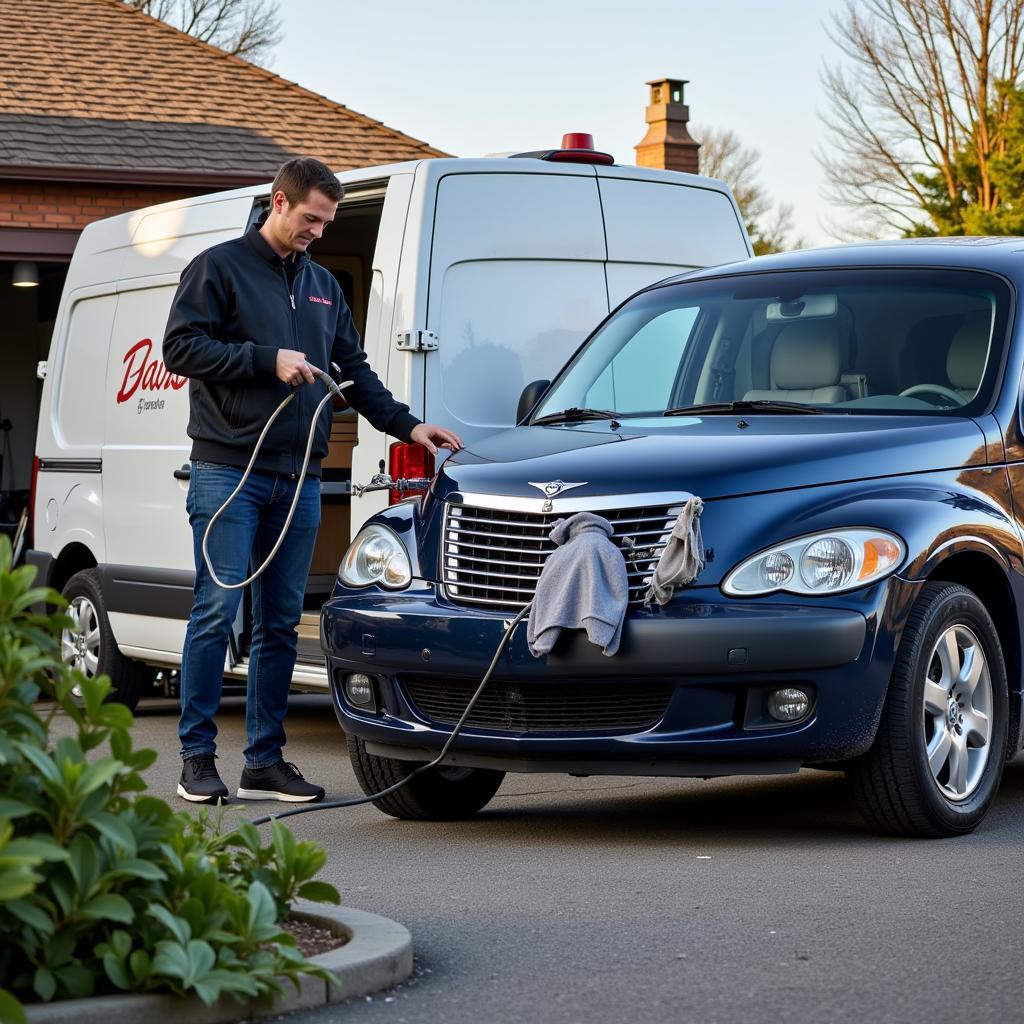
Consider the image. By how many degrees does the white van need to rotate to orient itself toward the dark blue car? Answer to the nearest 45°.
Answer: approximately 135° to its left

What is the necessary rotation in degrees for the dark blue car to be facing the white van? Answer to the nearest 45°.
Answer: approximately 90° to its right

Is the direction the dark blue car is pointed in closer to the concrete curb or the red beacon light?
the concrete curb

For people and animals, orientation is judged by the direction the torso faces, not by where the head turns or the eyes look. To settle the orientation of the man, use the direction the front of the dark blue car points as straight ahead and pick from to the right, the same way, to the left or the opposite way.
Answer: to the left

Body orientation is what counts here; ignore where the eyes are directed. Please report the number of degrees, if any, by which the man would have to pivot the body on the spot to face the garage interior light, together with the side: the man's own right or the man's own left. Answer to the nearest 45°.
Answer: approximately 135° to the man's own left

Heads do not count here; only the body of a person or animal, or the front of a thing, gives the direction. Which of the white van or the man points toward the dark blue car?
the man

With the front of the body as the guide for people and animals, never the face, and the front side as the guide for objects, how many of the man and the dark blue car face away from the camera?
0

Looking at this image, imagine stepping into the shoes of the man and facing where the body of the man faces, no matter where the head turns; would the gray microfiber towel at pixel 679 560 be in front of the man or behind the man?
in front

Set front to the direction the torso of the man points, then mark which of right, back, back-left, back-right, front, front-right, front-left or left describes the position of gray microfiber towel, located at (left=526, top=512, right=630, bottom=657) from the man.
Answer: front

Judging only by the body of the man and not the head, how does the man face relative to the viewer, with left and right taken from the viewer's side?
facing the viewer and to the right of the viewer

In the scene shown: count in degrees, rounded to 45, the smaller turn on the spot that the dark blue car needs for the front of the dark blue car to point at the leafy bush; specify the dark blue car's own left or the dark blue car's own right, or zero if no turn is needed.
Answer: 0° — it already faces it

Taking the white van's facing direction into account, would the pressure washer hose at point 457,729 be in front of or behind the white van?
behind

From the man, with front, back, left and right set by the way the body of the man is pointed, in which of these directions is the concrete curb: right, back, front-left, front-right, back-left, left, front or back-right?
front-right

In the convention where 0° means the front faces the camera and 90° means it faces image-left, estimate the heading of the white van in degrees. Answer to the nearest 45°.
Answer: approximately 135°

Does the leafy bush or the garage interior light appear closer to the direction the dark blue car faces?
the leafy bush

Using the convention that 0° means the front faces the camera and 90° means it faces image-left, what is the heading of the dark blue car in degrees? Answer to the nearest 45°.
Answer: approximately 45°
